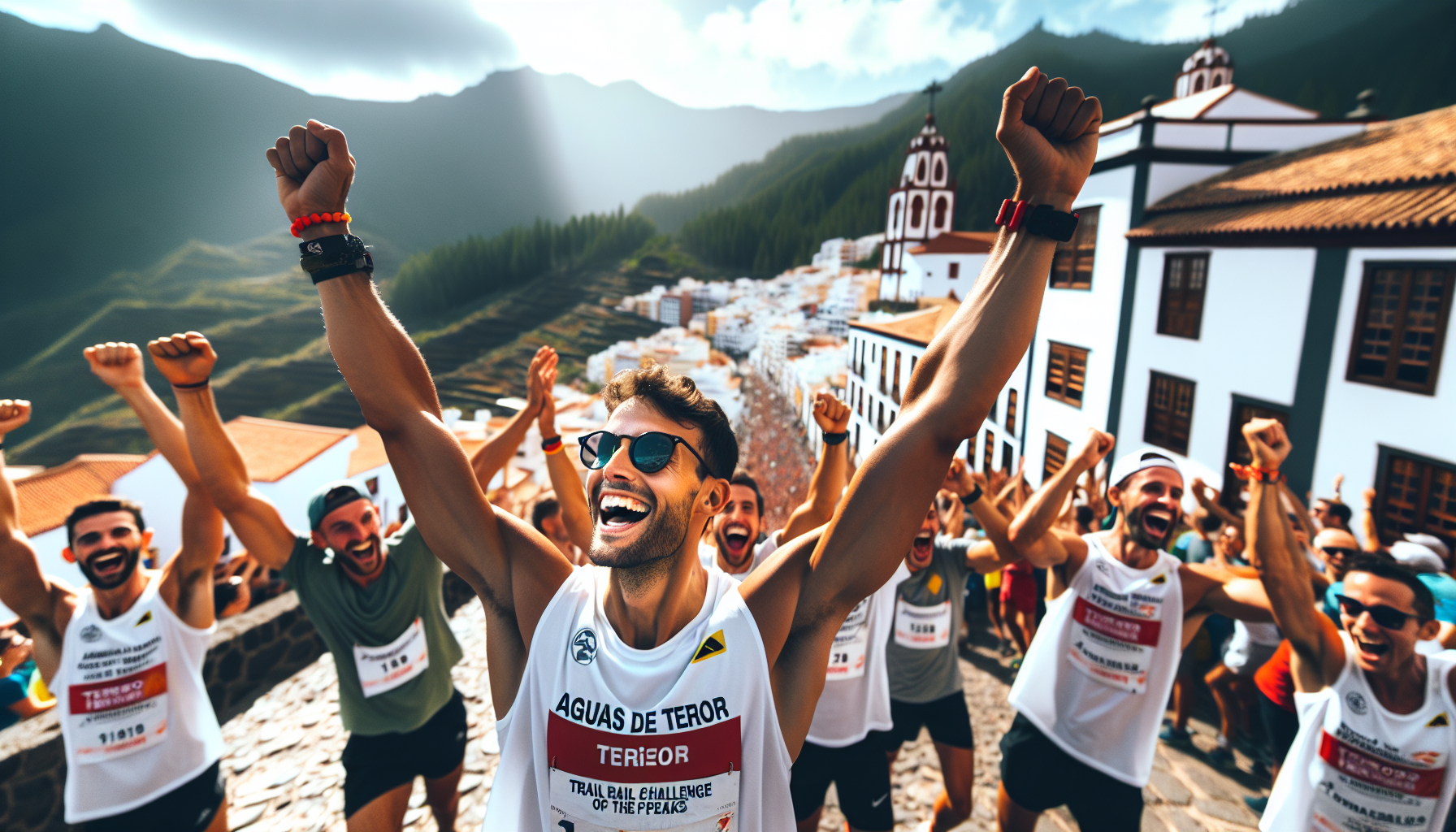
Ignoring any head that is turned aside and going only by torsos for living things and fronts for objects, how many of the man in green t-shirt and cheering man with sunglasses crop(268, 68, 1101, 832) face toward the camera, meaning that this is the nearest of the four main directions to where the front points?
2

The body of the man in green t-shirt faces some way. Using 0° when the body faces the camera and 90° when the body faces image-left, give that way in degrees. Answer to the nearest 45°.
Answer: approximately 0°

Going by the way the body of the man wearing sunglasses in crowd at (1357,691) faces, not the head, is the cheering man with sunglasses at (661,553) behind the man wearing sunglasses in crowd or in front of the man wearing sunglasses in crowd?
in front

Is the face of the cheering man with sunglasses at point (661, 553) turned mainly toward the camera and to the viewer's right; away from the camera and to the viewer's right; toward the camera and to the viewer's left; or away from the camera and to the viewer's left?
toward the camera and to the viewer's left

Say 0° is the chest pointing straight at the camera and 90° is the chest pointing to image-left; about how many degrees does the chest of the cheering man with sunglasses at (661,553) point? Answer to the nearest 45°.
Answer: approximately 0°

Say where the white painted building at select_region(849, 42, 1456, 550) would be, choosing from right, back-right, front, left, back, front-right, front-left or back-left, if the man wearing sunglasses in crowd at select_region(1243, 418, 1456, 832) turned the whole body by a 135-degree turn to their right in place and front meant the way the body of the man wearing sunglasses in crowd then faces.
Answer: front-right

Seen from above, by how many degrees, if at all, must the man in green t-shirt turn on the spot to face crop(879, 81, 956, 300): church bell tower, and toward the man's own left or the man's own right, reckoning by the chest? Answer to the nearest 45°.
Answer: approximately 135° to the man's own left

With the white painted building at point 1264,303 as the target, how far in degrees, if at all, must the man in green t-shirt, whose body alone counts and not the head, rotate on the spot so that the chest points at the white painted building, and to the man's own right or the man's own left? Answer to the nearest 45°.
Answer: approximately 90° to the man's own left

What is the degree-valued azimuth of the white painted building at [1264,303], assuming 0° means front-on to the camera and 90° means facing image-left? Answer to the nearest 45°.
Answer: approximately 45°

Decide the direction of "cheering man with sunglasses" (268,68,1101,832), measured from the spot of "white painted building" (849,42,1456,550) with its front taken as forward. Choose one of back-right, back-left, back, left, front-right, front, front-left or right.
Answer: front-left

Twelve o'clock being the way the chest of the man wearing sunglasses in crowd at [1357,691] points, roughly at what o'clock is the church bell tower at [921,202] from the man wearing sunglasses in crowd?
The church bell tower is roughly at 5 o'clock from the man wearing sunglasses in crowd.

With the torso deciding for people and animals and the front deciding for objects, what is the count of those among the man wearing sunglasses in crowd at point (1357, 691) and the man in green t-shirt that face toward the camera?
2

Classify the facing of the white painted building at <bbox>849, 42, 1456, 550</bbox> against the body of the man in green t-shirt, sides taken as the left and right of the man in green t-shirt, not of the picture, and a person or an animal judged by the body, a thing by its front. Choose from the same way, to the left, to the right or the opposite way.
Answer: to the right
